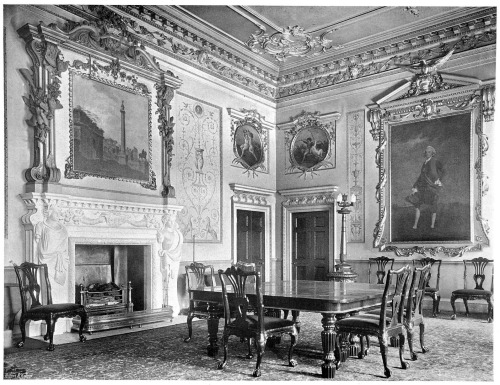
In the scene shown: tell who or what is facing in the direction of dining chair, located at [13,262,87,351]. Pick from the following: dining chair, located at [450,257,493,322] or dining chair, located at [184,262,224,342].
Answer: dining chair, located at [450,257,493,322]

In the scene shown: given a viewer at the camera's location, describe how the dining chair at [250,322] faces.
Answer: facing away from the viewer and to the right of the viewer

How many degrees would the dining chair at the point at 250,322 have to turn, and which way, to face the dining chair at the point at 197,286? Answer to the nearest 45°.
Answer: approximately 45° to its left

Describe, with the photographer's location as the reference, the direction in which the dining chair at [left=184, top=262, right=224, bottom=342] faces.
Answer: facing away from the viewer and to the right of the viewer

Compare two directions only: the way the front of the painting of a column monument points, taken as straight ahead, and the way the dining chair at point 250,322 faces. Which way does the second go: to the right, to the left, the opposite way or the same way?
to the left
